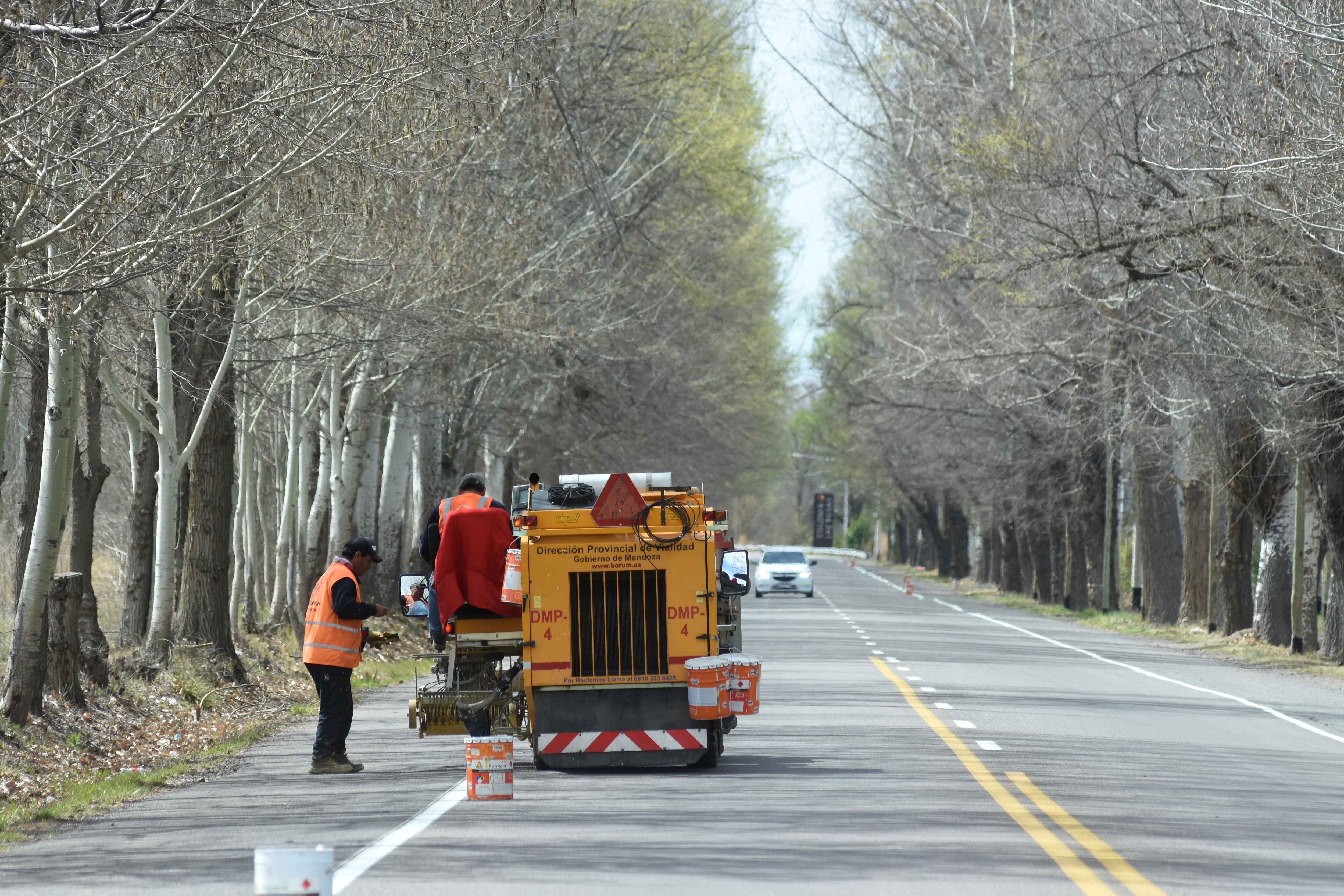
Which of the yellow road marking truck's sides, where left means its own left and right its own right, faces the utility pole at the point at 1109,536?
front

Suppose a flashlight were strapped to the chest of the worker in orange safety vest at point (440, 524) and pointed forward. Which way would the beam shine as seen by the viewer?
away from the camera

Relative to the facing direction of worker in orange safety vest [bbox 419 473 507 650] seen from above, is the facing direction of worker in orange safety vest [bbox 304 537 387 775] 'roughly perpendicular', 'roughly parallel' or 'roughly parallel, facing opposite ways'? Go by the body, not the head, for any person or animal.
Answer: roughly perpendicular

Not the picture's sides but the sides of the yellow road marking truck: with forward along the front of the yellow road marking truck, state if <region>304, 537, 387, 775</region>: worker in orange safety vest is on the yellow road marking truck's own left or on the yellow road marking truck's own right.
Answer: on the yellow road marking truck's own left

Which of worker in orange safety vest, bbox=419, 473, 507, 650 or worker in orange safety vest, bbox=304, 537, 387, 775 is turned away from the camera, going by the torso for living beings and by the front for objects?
worker in orange safety vest, bbox=419, 473, 507, 650

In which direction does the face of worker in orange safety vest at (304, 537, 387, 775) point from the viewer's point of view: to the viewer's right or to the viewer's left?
to the viewer's right

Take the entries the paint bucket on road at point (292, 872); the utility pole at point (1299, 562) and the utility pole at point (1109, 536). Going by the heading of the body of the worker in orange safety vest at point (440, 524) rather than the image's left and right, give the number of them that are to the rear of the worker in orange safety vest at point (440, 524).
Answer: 1

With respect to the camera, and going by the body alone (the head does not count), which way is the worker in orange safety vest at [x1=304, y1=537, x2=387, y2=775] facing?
to the viewer's right

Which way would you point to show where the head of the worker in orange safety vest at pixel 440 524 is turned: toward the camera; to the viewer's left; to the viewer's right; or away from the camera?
away from the camera

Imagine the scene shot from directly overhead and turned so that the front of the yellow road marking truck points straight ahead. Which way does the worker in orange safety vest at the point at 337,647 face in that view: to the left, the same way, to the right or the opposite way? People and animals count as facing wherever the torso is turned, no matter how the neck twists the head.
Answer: to the right

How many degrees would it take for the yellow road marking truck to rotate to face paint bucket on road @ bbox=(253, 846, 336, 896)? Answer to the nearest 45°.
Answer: approximately 180°

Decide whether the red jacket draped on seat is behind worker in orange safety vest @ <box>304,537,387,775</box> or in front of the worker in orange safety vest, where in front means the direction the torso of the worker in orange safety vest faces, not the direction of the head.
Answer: in front

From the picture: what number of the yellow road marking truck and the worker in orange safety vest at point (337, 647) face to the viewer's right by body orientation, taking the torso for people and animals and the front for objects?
1

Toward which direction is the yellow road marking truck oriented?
away from the camera

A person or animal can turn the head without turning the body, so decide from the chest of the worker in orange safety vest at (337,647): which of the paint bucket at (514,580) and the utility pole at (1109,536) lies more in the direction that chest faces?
the paint bucket
